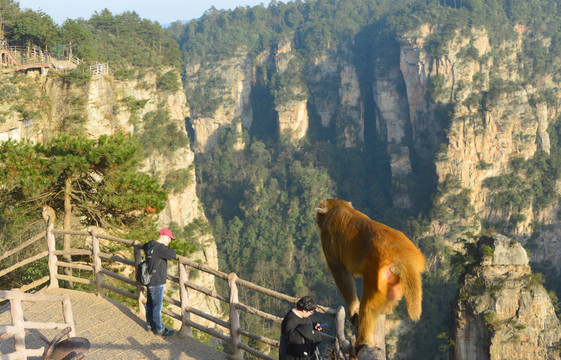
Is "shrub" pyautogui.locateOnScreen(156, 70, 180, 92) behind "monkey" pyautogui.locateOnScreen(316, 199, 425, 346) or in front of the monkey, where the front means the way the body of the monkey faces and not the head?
in front

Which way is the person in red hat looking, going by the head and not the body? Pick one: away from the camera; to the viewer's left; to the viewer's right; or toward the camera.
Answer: to the viewer's right

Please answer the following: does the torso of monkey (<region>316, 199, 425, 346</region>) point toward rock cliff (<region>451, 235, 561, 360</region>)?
no

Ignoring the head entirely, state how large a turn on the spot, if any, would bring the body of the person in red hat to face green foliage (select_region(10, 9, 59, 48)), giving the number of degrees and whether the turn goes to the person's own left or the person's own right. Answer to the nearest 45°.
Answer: approximately 90° to the person's own left

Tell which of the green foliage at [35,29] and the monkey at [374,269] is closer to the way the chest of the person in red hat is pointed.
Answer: the monkey

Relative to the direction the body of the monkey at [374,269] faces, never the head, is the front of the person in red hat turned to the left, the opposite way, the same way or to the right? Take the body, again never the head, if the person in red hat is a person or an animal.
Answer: to the right

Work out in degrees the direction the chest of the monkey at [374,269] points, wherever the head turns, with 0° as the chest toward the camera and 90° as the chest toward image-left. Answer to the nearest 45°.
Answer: approximately 135°

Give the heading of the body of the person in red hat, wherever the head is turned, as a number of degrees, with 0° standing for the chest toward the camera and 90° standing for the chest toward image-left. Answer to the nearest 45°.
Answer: approximately 270°

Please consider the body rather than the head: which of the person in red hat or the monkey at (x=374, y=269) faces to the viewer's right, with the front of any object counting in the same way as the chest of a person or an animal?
the person in red hat

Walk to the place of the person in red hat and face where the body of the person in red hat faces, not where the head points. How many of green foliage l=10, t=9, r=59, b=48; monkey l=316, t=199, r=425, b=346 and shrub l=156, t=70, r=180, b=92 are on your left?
2

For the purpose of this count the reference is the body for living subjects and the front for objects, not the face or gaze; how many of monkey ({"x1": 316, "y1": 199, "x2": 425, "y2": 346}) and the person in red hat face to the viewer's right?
1

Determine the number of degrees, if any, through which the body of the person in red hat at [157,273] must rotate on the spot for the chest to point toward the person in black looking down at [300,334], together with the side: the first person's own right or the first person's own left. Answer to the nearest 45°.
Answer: approximately 45° to the first person's own right

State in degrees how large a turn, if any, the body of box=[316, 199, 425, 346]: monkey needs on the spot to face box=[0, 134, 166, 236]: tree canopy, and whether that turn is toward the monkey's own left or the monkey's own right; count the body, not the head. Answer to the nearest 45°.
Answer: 0° — it already faces it

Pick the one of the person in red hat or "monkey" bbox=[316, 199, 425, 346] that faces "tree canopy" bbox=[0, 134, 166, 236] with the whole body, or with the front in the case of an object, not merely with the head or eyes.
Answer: the monkey
